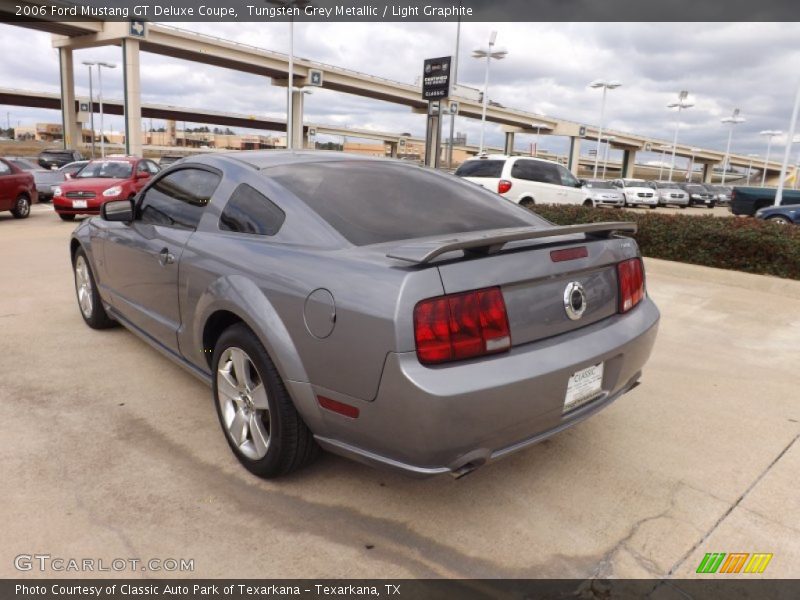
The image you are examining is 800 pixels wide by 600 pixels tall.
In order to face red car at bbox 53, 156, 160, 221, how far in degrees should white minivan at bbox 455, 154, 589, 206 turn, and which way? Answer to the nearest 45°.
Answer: approximately 135° to its left

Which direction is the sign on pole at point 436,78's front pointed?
toward the camera

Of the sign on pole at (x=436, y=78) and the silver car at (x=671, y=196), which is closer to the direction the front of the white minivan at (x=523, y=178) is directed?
the silver car

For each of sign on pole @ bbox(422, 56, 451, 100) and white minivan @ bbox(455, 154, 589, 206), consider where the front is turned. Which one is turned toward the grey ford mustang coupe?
the sign on pole

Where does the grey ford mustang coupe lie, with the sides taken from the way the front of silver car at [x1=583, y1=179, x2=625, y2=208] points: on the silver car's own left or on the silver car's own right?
on the silver car's own right

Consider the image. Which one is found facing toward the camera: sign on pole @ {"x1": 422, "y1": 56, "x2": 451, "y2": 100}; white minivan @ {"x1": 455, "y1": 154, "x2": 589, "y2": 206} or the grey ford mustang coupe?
the sign on pole

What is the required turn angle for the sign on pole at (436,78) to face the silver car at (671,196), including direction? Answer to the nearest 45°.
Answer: approximately 90° to its left

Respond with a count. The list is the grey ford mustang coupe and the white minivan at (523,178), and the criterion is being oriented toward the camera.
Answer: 0

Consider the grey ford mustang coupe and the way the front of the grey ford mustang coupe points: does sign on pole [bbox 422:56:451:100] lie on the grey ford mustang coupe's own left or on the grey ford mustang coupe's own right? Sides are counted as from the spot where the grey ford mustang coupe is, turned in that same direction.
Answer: on the grey ford mustang coupe's own right

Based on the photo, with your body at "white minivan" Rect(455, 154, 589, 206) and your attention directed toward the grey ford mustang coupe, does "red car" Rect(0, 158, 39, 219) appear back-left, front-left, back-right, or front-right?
front-right

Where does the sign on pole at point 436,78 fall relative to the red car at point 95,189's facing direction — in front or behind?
behind

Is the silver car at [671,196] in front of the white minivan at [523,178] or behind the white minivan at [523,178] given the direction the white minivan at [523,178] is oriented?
in front

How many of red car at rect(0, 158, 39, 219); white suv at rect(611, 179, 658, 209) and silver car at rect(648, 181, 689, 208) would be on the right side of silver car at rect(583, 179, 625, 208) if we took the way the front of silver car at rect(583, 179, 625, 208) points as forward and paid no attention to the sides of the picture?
1

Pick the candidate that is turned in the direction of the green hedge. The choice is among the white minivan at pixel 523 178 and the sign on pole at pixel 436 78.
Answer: the sign on pole

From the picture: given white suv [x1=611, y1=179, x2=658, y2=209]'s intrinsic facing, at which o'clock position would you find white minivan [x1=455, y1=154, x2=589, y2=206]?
white minivan [x1=455, y1=154, x2=589, y2=206] is roughly at 2 o'clock from white suv [x1=611, y1=179, x2=658, y2=209].

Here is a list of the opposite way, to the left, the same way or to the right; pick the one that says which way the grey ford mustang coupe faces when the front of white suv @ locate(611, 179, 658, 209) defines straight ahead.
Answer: the opposite way

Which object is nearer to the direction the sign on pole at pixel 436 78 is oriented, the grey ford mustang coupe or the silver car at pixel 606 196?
the grey ford mustang coupe

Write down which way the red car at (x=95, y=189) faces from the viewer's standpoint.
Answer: facing the viewer and to the left of the viewer

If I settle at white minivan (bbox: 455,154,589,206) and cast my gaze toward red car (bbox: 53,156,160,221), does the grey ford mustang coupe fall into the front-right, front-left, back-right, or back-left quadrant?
front-left
